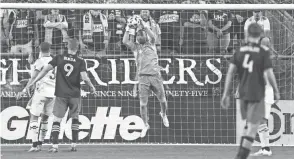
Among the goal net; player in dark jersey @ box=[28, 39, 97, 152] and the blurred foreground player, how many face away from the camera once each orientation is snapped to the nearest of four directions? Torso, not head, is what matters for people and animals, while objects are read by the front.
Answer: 2

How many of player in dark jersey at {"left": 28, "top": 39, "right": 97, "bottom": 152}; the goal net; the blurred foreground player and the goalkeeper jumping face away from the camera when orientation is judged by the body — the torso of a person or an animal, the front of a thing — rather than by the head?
2

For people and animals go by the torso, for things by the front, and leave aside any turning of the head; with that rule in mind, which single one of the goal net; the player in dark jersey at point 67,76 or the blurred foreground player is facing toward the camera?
the goal net

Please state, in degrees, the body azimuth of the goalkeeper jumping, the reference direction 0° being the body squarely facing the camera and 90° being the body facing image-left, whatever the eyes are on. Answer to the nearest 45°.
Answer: approximately 45°

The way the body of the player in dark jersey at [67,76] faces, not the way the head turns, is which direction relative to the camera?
away from the camera

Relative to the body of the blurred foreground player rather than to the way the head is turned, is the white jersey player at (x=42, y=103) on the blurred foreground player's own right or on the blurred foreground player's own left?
on the blurred foreground player's own left

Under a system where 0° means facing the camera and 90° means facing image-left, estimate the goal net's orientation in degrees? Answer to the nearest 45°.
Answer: approximately 0°

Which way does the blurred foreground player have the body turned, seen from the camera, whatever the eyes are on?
away from the camera

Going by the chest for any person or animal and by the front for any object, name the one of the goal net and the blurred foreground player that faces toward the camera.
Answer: the goal net

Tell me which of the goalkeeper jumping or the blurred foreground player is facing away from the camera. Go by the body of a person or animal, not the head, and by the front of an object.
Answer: the blurred foreground player

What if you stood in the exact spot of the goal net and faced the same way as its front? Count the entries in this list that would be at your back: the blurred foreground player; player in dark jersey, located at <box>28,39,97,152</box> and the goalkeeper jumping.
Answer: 0

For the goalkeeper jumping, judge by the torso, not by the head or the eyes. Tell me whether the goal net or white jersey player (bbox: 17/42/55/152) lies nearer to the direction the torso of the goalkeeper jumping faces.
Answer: the white jersey player

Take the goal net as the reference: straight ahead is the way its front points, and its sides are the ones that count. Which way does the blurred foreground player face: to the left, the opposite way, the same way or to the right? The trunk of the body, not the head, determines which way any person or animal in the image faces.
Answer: the opposite way

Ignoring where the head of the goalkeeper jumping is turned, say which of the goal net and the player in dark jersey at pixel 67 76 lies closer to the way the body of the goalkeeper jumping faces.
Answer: the player in dark jersey
